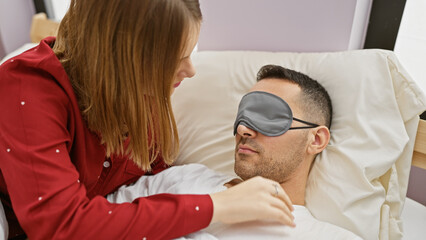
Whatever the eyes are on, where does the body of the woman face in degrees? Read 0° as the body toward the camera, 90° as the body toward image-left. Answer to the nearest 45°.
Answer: approximately 270°
